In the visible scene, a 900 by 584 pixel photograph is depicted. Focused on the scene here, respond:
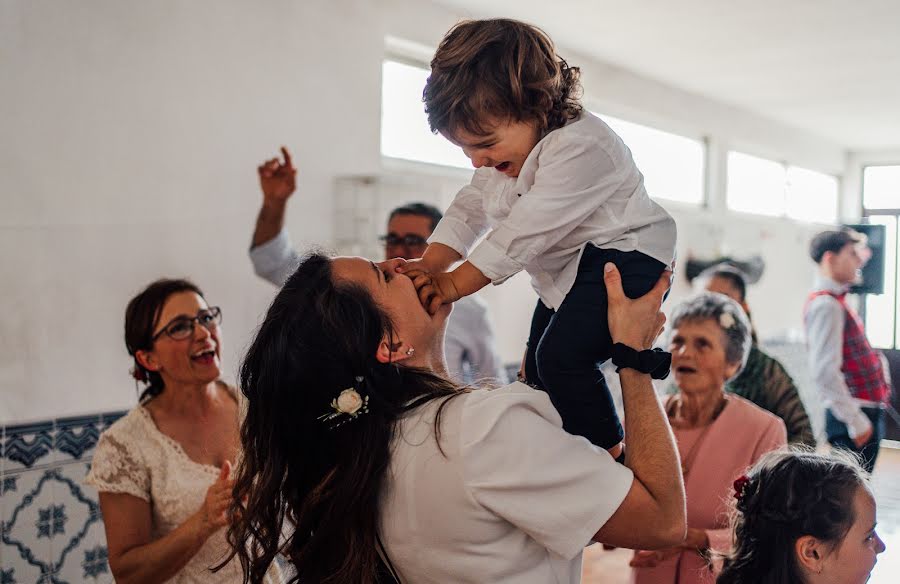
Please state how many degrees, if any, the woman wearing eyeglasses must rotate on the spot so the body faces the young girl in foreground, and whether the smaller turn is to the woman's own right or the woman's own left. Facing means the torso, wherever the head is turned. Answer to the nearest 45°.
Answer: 0° — they already face them

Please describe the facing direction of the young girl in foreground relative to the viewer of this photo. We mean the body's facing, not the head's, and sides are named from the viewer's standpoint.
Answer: facing to the right of the viewer

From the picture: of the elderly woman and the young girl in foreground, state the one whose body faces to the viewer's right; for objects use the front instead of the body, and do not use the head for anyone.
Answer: the young girl in foreground

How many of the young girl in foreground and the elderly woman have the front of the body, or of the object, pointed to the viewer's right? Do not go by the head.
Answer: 1

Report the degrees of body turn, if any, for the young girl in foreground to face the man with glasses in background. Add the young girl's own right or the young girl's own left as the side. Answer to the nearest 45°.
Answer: approximately 180°

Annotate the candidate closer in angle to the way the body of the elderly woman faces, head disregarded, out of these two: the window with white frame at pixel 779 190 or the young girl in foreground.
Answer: the young girl in foreground

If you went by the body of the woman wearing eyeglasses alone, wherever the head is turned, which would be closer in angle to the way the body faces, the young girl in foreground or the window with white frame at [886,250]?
the young girl in foreground

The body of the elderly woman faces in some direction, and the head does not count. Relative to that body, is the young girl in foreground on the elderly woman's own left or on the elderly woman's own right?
on the elderly woman's own left

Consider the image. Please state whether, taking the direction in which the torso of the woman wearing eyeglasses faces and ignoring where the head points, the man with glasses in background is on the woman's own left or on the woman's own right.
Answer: on the woman's own left

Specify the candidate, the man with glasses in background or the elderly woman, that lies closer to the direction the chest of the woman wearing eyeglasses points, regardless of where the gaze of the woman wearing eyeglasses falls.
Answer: the elderly woman

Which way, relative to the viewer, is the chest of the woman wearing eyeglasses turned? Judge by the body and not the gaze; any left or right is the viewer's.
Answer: facing the viewer and to the right of the viewer

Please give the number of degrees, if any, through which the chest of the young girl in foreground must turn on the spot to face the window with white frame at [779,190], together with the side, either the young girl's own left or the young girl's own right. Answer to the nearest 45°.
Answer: approximately 90° to the young girl's own left
